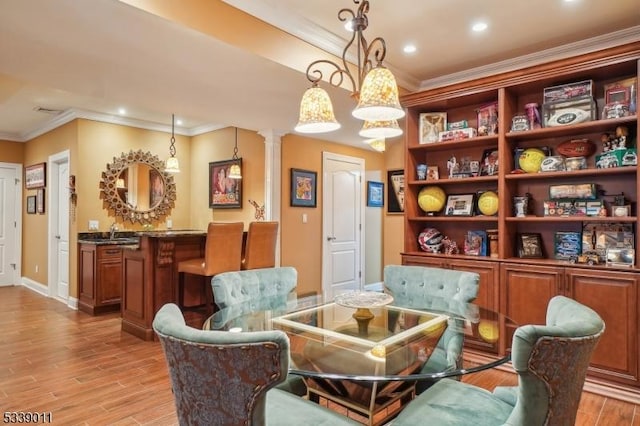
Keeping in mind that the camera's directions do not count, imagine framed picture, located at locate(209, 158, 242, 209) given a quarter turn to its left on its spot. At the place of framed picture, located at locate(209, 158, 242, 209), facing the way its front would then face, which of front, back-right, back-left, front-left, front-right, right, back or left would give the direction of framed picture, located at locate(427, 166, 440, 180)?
front

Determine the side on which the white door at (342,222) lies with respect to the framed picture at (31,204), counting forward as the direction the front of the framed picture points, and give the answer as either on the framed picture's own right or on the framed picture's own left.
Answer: on the framed picture's own left

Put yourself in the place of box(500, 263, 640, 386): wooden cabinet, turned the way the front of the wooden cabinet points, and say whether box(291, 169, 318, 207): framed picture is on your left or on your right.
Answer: on your right

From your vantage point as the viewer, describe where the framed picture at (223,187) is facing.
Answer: facing the viewer and to the left of the viewer

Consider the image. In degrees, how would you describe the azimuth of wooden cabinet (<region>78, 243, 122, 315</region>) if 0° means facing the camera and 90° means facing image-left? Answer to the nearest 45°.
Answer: approximately 315°

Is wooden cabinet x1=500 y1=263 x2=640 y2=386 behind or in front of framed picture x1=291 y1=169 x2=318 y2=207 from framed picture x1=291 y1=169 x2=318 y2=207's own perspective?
in front

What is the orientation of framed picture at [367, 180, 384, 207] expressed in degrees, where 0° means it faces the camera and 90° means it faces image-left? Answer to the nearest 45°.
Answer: approximately 315°

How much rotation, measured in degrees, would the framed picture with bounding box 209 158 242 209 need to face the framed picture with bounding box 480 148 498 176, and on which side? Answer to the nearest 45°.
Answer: approximately 90° to its left
